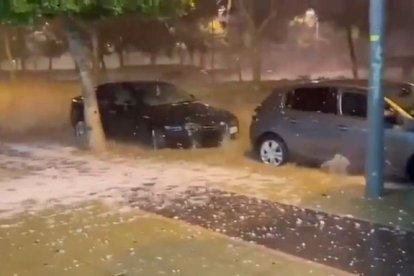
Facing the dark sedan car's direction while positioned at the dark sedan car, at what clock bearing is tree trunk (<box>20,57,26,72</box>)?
The tree trunk is roughly at 7 o'clock from the dark sedan car.

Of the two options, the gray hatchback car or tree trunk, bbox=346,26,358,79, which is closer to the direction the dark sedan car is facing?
the gray hatchback car

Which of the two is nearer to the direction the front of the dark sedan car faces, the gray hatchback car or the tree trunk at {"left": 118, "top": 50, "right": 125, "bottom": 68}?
the gray hatchback car

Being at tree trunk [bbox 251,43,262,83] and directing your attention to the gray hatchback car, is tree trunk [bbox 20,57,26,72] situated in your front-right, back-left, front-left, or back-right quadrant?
back-right

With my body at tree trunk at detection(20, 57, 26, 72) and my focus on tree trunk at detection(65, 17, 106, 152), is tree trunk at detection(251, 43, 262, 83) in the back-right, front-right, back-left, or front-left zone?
front-left

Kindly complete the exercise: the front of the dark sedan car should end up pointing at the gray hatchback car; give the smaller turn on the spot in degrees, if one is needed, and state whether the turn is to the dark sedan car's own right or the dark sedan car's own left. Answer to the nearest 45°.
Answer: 0° — it already faces it

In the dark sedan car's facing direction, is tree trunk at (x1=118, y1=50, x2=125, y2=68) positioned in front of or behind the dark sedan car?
behind

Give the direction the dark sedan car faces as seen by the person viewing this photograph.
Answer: facing the viewer and to the right of the viewer

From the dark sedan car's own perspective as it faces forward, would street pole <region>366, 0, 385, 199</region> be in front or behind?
in front
